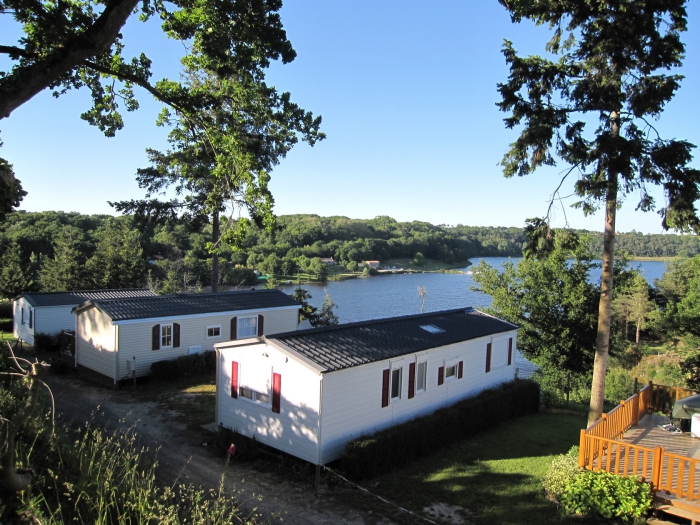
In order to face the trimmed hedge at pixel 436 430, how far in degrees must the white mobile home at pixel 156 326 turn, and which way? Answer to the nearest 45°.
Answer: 0° — it already faces it

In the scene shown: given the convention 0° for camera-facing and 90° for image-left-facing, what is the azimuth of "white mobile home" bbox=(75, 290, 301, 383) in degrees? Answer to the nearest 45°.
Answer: approximately 315°

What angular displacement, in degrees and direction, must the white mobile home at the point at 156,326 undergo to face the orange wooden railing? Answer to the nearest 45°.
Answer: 0° — it already faces it

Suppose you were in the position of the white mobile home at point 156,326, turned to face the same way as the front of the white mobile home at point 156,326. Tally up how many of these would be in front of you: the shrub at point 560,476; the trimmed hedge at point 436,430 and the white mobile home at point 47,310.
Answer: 2

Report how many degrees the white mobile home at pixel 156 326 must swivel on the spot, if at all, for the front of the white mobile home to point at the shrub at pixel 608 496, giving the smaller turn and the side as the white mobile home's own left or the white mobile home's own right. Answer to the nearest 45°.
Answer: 0° — it already faces it

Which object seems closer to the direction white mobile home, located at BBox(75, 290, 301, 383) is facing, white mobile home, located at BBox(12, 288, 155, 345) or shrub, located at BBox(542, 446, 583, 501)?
the shrub

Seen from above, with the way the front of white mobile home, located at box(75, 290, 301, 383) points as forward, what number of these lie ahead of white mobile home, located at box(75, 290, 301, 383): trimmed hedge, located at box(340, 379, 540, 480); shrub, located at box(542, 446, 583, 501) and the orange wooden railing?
3
